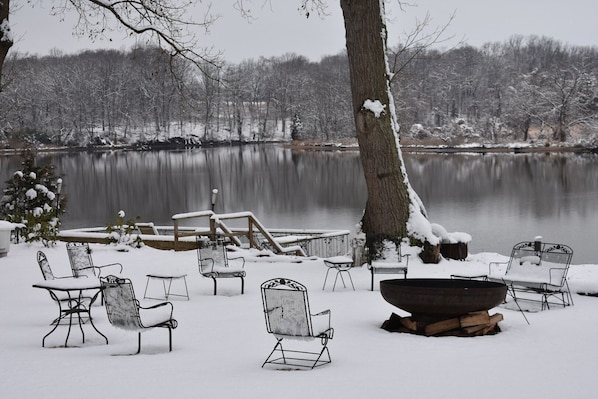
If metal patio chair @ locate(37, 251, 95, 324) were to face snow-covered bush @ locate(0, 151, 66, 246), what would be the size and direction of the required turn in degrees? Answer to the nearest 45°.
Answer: approximately 90° to its left

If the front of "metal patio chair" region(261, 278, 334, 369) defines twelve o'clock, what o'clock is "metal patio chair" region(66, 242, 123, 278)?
"metal patio chair" region(66, 242, 123, 278) is roughly at 9 o'clock from "metal patio chair" region(261, 278, 334, 369).

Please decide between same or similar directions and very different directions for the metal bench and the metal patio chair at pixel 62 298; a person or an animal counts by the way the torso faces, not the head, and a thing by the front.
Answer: very different directions

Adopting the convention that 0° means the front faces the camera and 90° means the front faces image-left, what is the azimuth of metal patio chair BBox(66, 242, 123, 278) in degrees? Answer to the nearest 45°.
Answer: approximately 315°

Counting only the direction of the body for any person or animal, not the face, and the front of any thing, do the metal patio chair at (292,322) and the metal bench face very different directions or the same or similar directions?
very different directions

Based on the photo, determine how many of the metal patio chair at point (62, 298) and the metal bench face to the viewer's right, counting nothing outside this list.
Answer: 1

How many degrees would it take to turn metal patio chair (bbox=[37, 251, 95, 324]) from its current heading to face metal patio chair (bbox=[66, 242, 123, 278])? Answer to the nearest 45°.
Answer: approximately 90° to its left

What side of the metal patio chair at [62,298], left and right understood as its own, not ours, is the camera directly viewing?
right

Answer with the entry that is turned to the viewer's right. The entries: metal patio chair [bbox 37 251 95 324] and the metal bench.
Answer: the metal patio chair

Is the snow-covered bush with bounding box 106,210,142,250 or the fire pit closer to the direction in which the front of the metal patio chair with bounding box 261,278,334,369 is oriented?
the fire pit
